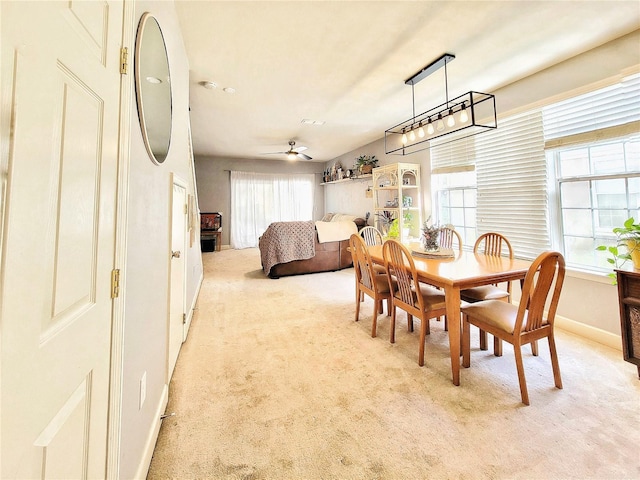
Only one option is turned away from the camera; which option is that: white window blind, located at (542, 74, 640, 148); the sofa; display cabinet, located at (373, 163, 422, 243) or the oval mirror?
the sofa

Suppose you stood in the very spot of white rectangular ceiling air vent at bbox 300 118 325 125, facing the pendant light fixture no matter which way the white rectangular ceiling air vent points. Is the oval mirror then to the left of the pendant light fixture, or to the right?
right

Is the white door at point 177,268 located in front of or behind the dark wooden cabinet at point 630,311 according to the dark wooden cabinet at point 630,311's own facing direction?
in front

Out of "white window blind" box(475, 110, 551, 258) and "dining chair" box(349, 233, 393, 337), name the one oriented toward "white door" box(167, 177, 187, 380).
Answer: the white window blind

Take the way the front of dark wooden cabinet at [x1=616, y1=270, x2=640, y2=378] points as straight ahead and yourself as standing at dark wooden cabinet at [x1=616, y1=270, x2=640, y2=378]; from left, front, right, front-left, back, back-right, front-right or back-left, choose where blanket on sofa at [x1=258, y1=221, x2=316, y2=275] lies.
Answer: front-right

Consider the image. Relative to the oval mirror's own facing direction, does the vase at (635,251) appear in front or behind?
in front

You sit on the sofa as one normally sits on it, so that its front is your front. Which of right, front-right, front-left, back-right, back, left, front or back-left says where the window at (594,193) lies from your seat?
back-right

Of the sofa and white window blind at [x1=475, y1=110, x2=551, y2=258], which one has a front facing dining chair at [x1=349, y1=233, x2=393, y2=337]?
the white window blind

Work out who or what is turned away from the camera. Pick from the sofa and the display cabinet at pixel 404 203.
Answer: the sofa

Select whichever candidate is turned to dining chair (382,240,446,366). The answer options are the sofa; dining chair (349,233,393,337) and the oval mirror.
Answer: the oval mirror

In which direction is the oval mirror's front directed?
to the viewer's right

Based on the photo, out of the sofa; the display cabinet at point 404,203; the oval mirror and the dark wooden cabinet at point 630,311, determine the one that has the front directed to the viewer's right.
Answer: the oval mirror

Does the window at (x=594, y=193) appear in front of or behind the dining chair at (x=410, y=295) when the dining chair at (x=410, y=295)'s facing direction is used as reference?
in front
